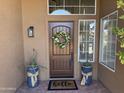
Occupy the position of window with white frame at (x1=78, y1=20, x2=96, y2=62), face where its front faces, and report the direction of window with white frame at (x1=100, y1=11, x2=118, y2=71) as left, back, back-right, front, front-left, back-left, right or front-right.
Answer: front-left

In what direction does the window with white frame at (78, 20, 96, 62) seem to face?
toward the camera

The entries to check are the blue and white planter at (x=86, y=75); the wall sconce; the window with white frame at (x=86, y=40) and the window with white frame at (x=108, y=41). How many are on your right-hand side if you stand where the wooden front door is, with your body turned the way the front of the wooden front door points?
1

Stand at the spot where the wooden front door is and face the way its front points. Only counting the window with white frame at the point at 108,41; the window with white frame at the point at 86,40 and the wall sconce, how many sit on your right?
1

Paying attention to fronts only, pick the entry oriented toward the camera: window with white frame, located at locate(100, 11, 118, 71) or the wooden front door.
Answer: the wooden front door

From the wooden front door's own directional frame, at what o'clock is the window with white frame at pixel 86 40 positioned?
The window with white frame is roughly at 9 o'clock from the wooden front door.

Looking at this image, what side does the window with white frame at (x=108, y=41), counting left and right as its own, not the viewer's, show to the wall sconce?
front

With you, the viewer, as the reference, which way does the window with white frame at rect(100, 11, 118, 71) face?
facing to the left of the viewer

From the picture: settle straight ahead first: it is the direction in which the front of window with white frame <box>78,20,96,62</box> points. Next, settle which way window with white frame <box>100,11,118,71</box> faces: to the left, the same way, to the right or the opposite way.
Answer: to the right

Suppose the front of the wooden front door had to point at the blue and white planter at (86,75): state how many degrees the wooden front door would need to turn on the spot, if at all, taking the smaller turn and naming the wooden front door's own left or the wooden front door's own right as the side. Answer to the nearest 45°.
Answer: approximately 45° to the wooden front door's own left

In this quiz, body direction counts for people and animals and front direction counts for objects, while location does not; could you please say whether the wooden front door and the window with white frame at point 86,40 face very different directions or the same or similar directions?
same or similar directions

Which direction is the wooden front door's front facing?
toward the camera
